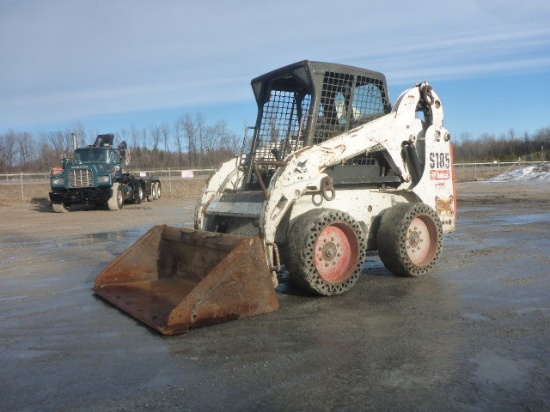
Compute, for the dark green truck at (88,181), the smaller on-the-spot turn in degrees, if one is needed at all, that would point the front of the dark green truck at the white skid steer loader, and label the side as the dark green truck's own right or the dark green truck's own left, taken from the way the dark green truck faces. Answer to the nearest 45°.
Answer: approximately 45° to the dark green truck's own left

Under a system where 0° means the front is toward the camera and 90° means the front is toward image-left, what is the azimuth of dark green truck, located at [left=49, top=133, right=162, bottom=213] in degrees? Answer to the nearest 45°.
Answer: approximately 45°

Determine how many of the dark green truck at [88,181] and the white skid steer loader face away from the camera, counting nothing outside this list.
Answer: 0

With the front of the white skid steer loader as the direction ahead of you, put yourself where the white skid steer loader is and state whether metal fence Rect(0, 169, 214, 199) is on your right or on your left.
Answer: on your right

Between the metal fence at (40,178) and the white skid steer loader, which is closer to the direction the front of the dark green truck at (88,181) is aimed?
the white skid steer loader

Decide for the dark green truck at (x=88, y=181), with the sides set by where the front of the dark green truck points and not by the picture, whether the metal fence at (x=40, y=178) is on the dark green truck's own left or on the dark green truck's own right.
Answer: on the dark green truck's own right

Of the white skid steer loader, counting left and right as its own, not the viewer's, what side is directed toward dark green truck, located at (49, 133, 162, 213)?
right

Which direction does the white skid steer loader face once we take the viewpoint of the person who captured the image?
facing the viewer and to the left of the viewer
